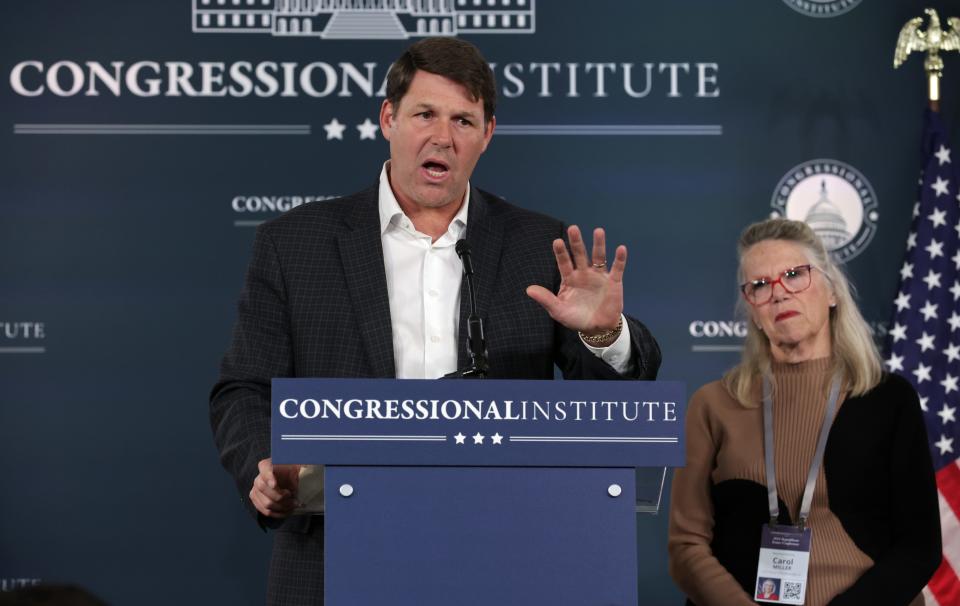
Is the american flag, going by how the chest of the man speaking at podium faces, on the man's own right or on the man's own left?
on the man's own left

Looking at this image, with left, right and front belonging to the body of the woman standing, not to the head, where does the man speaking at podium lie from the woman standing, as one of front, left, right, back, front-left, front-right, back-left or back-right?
front-right

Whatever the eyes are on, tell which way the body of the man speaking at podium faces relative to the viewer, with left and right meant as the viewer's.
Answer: facing the viewer

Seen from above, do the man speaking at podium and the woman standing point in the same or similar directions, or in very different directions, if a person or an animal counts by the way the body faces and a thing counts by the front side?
same or similar directions

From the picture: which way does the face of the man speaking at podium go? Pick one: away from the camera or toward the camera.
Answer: toward the camera

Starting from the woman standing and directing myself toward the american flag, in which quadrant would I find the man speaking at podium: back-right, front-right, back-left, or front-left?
back-left

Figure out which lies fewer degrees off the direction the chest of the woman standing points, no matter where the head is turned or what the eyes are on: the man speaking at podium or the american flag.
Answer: the man speaking at podium

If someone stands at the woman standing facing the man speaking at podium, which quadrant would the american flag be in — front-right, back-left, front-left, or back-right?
back-right

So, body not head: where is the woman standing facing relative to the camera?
toward the camera

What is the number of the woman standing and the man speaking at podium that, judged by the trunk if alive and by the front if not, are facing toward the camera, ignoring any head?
2
